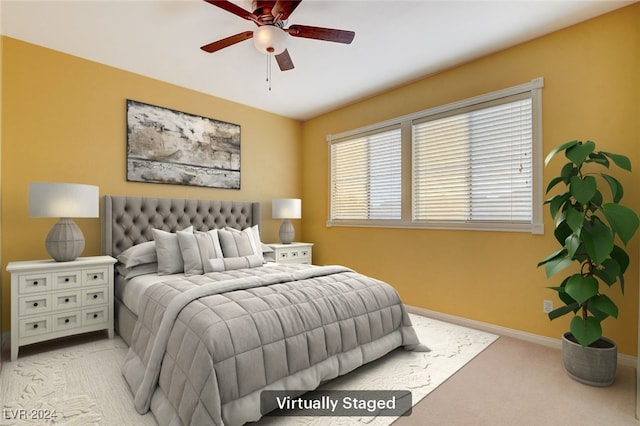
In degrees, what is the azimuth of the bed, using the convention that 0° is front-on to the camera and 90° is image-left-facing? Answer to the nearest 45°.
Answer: approximately 315°

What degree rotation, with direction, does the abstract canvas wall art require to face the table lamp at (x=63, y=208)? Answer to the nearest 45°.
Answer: approximately 90° to its right

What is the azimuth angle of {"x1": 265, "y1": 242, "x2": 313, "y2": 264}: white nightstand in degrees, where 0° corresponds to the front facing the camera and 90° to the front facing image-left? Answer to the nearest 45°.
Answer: approximately 315°

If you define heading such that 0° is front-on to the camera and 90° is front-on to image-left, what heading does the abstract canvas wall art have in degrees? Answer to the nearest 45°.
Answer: approximately 315°

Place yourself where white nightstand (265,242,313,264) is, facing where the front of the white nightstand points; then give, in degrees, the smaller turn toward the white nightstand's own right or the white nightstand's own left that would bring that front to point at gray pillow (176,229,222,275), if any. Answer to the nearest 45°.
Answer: approximately 90° to the white nightstand's own right

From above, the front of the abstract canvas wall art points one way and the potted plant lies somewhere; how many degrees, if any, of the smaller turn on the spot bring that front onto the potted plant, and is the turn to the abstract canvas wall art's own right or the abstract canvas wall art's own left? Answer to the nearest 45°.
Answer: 0° — it already faces it

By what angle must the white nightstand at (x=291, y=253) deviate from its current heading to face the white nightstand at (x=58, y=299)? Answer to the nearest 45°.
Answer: approximately 90° to its right

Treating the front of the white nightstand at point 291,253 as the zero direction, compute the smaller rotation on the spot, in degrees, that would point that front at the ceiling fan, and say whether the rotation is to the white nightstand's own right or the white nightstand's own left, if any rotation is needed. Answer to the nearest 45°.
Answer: approximately 45° to the white nightstand's own right

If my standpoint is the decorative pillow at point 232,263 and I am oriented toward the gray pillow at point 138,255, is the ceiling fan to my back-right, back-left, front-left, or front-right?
back-left

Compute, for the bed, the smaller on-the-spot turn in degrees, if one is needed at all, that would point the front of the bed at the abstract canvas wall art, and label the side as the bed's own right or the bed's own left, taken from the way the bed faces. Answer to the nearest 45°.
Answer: approximately 135° to the bed's own left

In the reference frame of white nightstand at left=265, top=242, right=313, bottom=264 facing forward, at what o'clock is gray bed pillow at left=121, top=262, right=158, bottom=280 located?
The gray bed pillow is roughly at 3 o'clock from the white nightstand.
